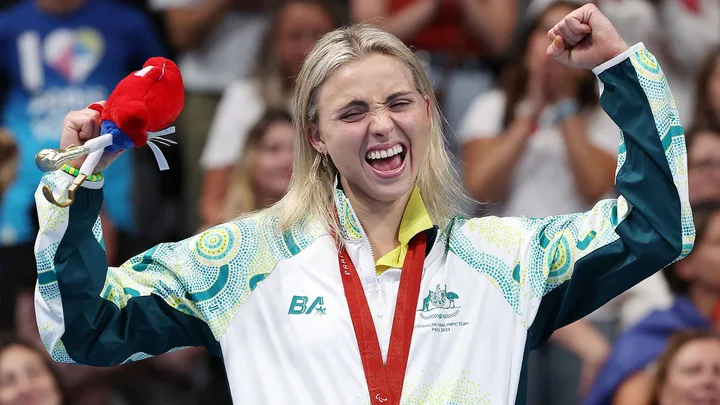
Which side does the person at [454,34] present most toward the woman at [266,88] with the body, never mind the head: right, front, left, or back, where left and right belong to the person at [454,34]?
right

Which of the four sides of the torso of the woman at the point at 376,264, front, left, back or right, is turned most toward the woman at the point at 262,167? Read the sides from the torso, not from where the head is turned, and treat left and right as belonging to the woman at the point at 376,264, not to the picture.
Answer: back

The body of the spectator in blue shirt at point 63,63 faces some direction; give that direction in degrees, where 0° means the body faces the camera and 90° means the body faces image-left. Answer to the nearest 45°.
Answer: approximately 0°

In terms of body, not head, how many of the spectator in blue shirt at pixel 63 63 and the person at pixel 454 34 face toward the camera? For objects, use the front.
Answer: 2
